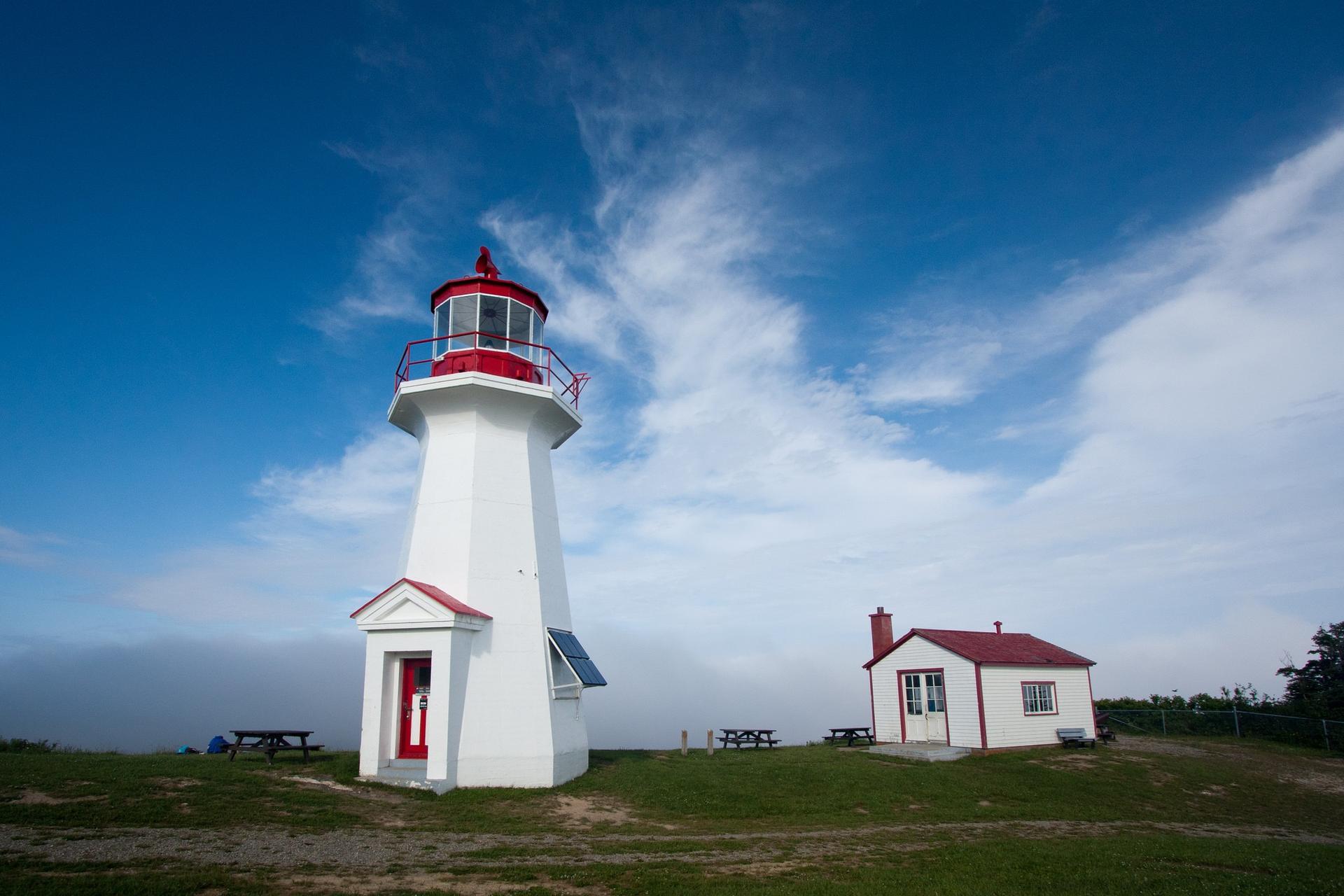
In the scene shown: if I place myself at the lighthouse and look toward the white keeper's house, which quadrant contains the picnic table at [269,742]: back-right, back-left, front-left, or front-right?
back-left

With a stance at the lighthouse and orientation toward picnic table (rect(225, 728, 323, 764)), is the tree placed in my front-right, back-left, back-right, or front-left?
back-right

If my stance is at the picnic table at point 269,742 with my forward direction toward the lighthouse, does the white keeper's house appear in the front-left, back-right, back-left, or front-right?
front-left

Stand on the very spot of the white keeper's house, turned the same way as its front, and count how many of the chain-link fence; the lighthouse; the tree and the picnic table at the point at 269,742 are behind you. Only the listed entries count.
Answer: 2

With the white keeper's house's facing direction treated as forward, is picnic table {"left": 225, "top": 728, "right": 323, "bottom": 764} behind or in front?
in front

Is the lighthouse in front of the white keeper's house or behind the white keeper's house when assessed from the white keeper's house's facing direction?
in front

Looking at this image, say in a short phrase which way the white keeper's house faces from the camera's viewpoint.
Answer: facing the viewer and to the left of the viewer

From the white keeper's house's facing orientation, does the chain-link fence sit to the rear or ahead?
to the rear

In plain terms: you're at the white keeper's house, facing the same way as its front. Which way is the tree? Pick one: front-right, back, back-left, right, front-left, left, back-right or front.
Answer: back
